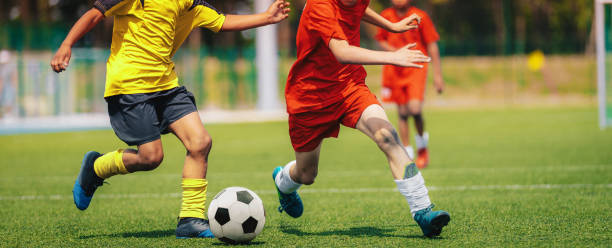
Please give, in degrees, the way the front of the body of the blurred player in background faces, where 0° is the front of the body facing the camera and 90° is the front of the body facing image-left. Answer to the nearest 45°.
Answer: approximately 0°

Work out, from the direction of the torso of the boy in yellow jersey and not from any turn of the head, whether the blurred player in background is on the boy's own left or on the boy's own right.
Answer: on the boy's own left

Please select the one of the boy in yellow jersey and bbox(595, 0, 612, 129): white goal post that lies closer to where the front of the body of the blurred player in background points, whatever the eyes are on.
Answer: the boy in yellow jersey

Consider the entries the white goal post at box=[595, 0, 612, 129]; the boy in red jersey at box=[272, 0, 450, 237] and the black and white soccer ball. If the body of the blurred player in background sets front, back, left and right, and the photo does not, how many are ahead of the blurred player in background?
2

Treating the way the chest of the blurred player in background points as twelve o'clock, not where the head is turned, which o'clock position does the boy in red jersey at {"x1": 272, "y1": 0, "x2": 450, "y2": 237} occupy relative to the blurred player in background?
The boy in red jersey is roughly at 12 o'clock from the blurred player in background.

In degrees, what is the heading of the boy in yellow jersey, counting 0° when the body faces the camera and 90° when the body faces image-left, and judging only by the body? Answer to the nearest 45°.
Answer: approximately 315°
